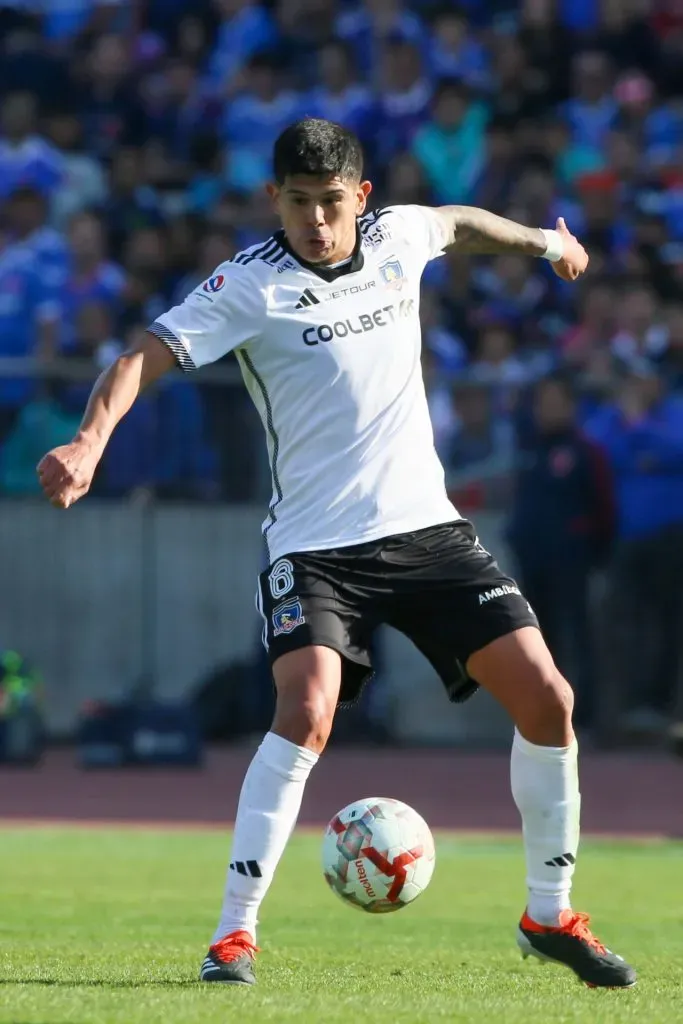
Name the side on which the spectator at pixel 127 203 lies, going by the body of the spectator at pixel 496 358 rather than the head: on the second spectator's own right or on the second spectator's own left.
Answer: on the second spectator's own right
